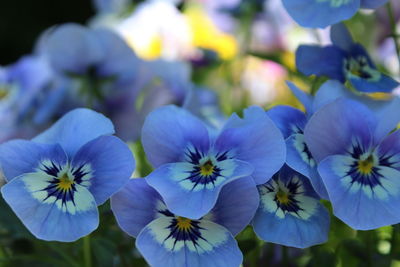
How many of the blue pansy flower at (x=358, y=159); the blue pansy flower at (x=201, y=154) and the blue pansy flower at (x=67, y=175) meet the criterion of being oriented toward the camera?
3

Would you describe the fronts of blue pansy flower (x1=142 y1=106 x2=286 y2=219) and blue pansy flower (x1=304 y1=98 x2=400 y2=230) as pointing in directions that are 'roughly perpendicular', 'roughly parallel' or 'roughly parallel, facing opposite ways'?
roughly parallel

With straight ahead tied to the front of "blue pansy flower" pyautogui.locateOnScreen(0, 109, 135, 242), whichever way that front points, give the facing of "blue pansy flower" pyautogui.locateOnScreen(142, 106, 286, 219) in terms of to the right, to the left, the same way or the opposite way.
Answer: the same way

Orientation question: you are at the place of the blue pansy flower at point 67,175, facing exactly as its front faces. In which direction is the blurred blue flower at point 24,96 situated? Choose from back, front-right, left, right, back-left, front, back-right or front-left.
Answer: back

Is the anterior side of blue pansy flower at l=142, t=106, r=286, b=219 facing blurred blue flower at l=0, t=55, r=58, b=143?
no

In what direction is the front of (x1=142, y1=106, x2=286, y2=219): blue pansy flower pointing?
toward the camera

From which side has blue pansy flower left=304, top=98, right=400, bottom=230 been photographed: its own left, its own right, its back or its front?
front

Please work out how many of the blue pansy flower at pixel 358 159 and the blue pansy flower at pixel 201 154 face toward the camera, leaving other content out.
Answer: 2

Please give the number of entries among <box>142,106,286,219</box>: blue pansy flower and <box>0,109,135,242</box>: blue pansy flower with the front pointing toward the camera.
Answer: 2

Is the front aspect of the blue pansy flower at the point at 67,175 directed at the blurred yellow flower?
no
